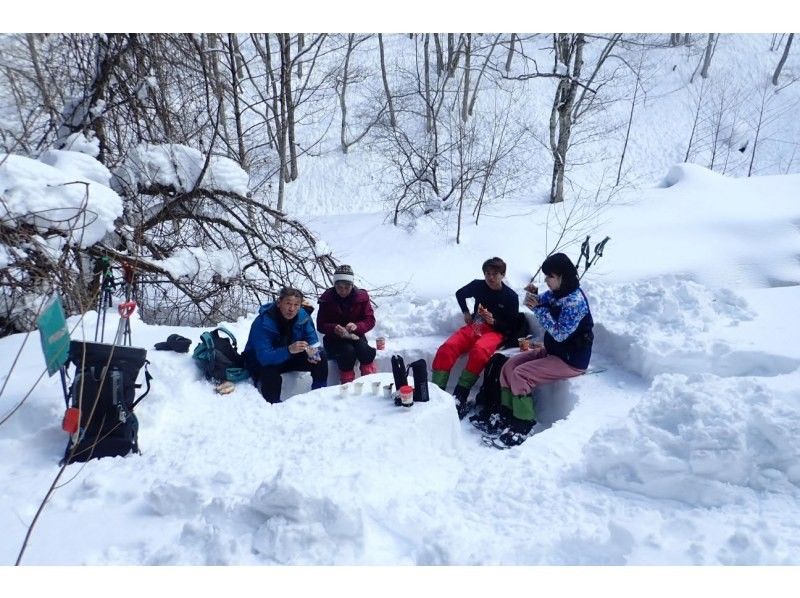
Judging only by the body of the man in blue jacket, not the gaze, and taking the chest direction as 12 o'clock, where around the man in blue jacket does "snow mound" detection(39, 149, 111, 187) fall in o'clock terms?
The snow mound is roughly at 5 o'clock from the man in blue jacket.

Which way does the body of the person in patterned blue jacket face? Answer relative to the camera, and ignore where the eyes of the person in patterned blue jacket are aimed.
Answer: to the viewer's left

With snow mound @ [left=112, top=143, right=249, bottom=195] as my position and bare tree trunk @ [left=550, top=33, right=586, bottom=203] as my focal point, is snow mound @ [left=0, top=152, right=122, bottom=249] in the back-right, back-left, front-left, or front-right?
back-right

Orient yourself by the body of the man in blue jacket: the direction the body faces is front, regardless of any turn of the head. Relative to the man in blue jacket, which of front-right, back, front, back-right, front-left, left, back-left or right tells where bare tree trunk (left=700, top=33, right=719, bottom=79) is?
left

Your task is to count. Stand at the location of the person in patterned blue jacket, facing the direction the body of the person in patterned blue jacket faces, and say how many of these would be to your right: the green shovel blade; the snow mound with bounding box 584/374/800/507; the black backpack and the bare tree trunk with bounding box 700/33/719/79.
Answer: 1

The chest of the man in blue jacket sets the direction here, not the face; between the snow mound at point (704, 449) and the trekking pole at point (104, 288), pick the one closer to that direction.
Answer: the snow mound

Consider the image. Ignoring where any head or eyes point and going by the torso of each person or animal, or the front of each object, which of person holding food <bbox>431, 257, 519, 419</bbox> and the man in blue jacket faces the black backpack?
the person holding food

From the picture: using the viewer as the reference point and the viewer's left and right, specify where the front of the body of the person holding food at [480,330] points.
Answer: facing the viewer and to the left of the viewer

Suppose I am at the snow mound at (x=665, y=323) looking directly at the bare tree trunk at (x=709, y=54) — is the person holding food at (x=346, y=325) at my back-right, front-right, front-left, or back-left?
back-left

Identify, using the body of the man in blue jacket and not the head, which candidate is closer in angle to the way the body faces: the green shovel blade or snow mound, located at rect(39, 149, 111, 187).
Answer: the green shovel blade

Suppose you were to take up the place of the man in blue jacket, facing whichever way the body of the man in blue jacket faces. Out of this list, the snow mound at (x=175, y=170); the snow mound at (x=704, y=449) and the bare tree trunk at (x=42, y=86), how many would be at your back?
2

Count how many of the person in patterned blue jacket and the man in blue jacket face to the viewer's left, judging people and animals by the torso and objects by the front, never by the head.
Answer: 1

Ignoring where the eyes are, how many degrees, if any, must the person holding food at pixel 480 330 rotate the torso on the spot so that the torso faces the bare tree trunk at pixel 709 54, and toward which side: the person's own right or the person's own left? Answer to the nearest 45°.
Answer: approximately 180°

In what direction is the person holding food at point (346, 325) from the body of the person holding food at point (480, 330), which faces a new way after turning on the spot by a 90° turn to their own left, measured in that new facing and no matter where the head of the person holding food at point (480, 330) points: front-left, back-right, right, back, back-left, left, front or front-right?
back-right

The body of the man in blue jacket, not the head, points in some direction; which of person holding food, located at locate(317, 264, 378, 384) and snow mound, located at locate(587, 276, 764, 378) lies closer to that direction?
the snow mound

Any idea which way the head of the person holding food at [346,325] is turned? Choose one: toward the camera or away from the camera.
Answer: toward the camera

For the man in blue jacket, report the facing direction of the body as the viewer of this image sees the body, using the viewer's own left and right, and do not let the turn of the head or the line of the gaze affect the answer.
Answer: facing the viewer and to the right of the viewer
